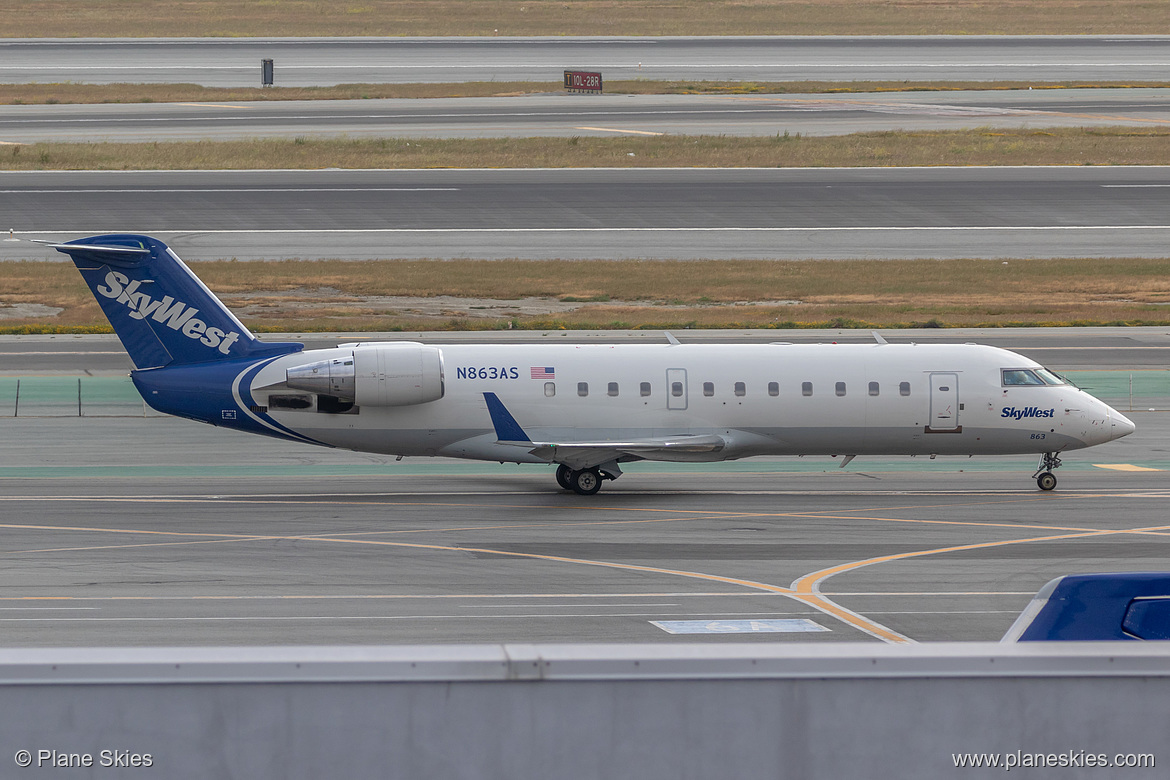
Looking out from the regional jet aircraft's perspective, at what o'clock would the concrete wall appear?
The concrete wall is roughly at 3 o'clock from the regional jet aircraft.

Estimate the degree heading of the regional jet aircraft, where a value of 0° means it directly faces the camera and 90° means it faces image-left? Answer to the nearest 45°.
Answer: approximately 270°
